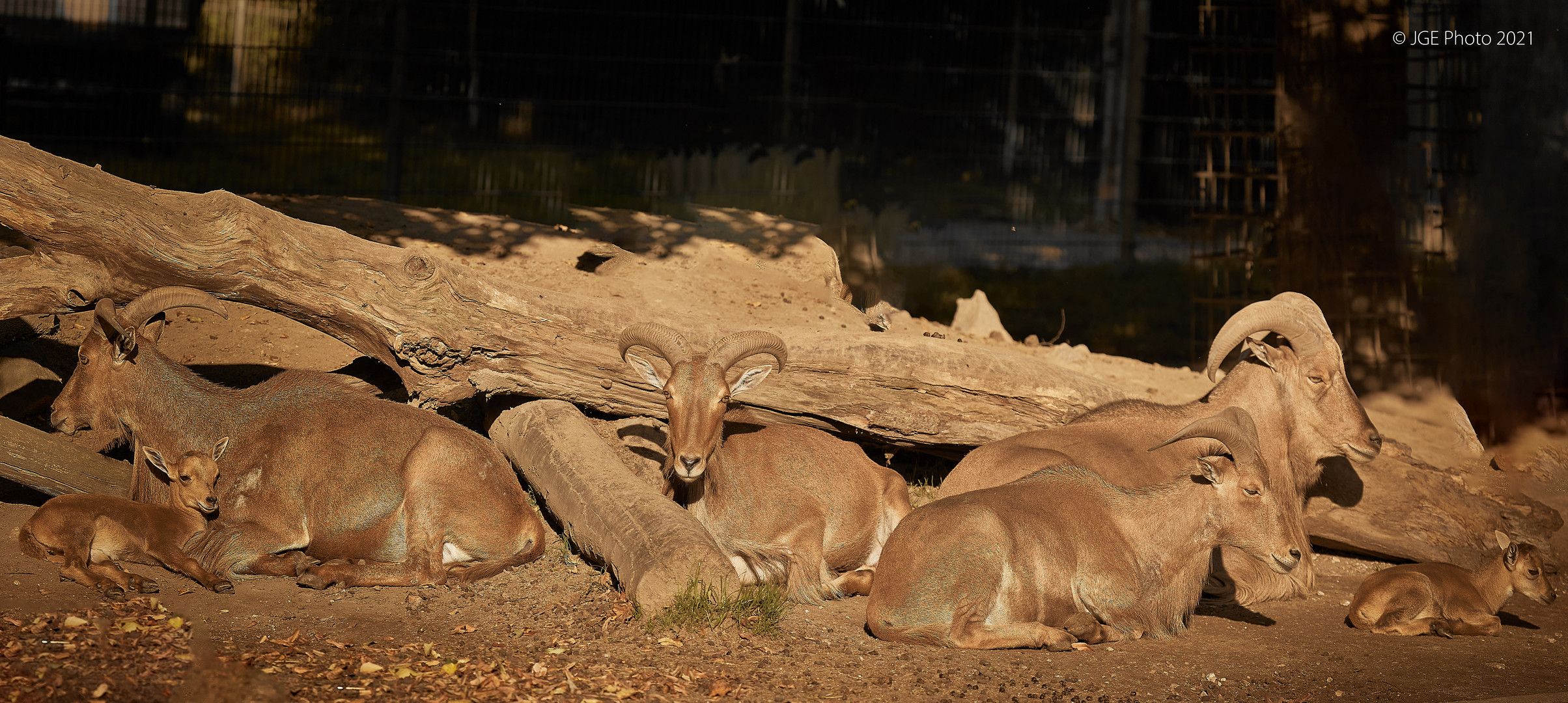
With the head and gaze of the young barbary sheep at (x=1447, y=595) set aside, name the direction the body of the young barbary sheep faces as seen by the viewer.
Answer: to the viewer's right

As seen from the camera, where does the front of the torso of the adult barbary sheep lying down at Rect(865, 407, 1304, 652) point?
to the viewer's right

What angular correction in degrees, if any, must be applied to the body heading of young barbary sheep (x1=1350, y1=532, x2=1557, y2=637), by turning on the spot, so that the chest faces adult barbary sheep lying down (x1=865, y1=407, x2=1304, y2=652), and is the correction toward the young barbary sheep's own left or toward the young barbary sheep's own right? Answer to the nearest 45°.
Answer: approximately 135° to the young barbary sheep's own right

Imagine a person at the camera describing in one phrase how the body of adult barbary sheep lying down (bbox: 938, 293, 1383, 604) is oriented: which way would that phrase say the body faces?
to the viewer's right

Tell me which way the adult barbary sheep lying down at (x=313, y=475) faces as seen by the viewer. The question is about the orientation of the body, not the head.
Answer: to the viewer's left

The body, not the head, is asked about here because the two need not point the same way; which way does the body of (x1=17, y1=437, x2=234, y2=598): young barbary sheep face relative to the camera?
to the viewer's right
